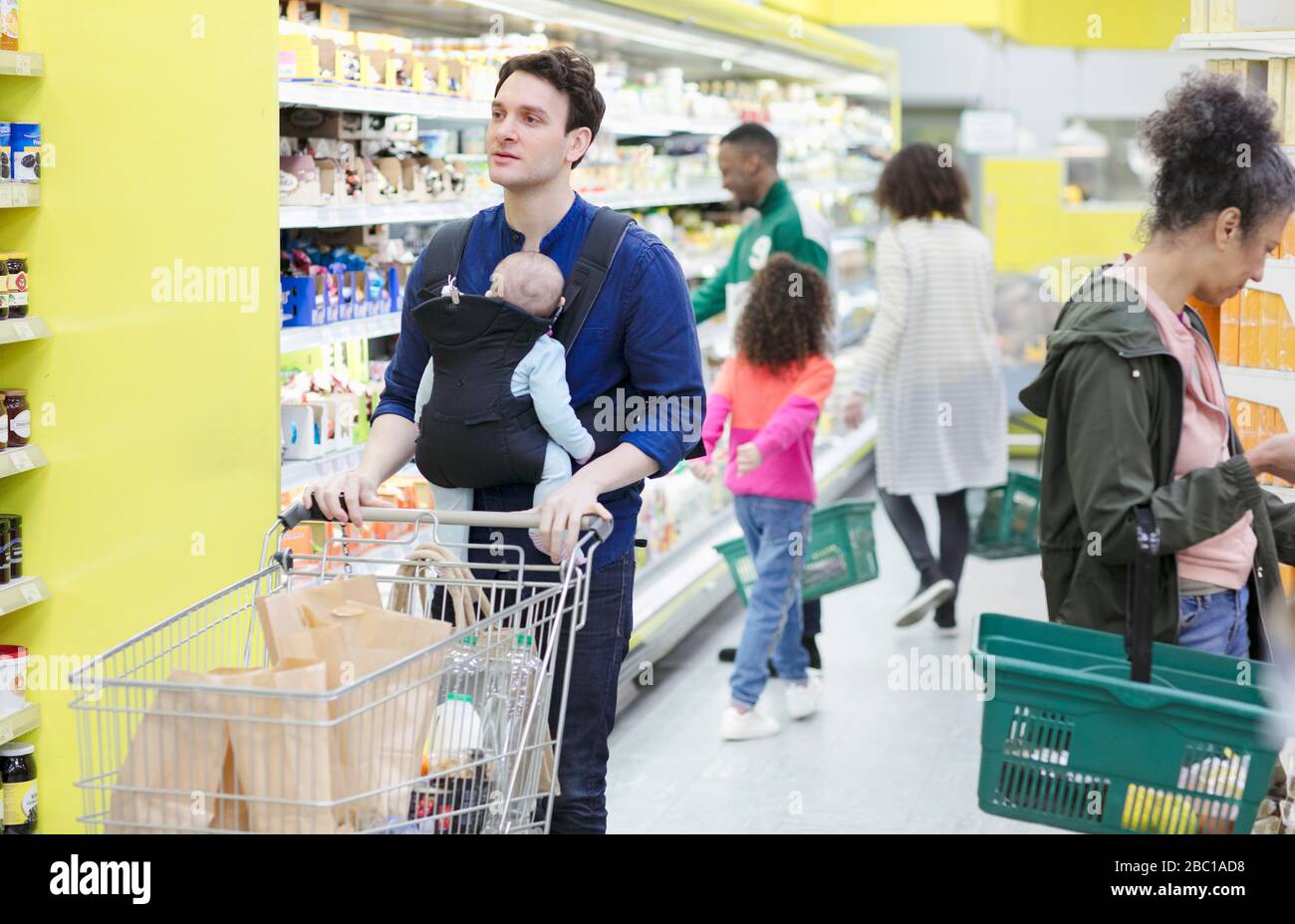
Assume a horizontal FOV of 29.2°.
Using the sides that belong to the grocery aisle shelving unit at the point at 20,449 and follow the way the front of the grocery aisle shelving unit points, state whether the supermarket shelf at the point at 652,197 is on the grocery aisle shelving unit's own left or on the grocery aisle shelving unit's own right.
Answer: on the grocery aisle shelving unit's own left

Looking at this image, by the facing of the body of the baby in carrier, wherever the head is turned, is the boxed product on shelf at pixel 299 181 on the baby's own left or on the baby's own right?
on the baby's own left

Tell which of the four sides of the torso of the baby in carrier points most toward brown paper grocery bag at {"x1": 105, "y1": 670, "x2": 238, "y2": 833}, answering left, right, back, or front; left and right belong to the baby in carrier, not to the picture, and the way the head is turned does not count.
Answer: back

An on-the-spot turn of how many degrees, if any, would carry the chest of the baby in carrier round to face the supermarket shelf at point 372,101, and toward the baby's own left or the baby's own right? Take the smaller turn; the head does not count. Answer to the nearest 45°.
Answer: approximately 45° to the baby's own left

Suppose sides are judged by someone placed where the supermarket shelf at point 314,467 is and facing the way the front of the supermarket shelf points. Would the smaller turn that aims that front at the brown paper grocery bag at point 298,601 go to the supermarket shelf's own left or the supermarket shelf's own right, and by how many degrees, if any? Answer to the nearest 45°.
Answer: approximately 45° to the supermarket shelf's own right

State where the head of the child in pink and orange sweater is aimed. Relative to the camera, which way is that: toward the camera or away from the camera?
away from the camera

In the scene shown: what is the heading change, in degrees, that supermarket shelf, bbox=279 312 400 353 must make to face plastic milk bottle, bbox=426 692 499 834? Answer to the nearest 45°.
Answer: approximately 45° to its right

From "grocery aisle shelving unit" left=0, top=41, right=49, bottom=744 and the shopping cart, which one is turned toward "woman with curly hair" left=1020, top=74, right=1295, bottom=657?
the grocery aisle shelving unit

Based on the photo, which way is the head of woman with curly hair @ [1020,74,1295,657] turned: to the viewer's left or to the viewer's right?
to the viewer's right
